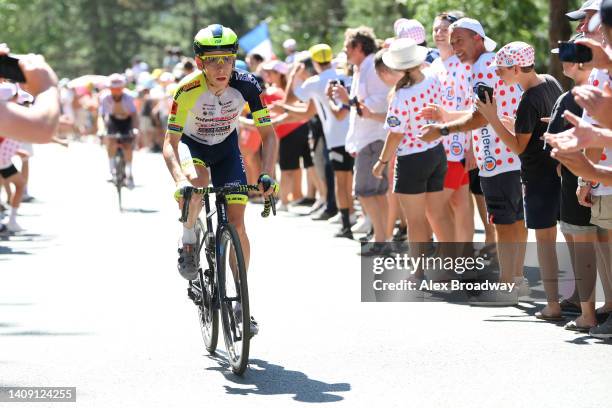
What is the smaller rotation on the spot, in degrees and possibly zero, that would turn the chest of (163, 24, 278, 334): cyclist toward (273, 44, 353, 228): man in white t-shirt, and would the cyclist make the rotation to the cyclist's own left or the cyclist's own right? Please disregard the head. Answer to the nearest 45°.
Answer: approximately 180°

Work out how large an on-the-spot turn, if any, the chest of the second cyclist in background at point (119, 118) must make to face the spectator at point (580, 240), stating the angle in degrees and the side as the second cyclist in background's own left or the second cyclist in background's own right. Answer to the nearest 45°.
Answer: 0° — they already face them

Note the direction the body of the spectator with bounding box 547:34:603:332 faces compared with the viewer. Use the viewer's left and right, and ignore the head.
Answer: facing to the left of the viewer

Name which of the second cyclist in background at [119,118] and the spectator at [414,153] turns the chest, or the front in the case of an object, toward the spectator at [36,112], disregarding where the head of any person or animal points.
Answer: the second cyclist in background

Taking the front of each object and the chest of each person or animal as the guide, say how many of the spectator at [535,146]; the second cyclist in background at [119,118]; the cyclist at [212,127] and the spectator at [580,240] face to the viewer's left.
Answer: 2

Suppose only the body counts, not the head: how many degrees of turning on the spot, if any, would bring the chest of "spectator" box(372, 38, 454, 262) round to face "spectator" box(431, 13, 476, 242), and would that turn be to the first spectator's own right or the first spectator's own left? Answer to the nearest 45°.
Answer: approximately 90° to the first spectator's own right

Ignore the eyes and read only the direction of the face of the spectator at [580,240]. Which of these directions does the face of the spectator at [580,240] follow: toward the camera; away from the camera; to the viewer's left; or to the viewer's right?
to the viewer's left

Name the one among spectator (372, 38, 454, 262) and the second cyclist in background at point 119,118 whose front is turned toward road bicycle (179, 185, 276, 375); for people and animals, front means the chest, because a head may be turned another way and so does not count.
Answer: the second cyclist in background

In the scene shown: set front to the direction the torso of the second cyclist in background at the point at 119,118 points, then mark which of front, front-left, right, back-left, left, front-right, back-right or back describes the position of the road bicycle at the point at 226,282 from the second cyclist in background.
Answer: front

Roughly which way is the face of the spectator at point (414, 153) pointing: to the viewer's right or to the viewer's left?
to the viewer's left

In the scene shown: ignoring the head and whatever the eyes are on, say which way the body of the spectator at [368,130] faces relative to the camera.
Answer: to the viewer's left
